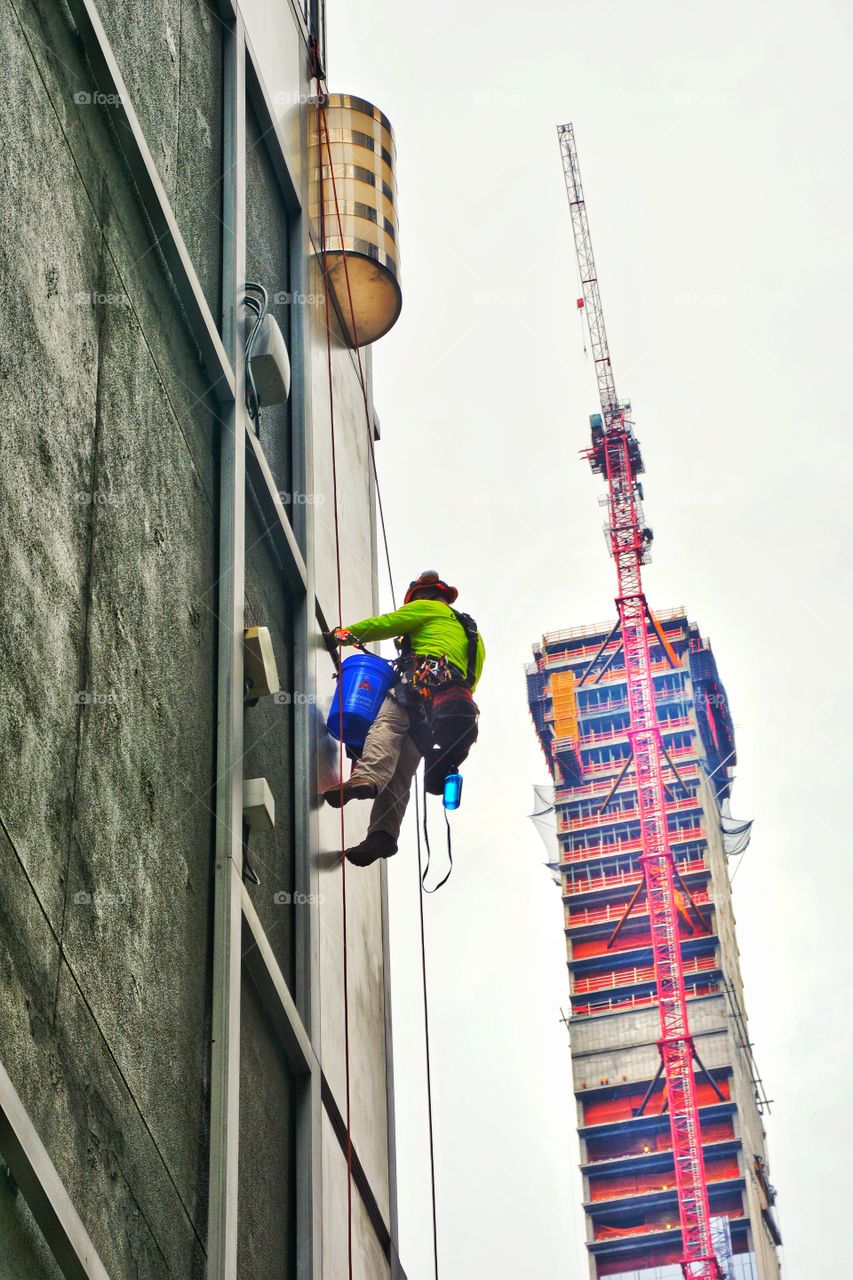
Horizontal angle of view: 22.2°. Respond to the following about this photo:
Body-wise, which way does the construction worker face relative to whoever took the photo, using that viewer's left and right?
facing away from the viewer and to the left of the viewer
